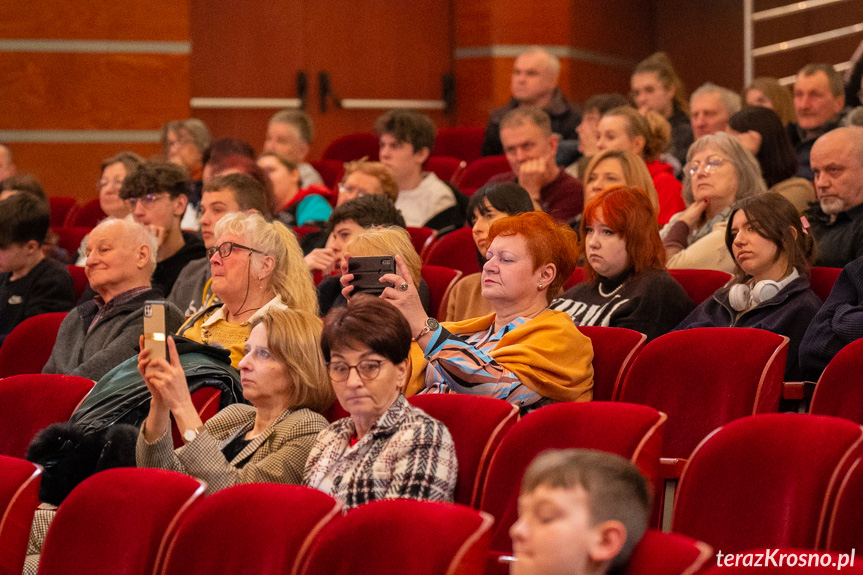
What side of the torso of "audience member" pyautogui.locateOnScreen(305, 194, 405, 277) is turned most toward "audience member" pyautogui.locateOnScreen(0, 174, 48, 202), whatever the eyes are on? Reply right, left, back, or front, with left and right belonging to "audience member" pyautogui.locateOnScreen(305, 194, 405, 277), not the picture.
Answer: right

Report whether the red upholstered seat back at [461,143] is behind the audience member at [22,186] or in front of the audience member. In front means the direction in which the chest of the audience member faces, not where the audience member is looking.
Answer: behind

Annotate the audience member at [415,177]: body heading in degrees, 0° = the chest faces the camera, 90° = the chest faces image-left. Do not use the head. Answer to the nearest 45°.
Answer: approximately 45°

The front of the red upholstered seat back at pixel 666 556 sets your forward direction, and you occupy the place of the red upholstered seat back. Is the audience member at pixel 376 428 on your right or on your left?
on your right

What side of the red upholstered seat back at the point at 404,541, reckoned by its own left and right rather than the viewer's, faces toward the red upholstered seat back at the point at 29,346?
right

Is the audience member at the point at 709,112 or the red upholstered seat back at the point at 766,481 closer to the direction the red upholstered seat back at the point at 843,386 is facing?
the red upholstered seat back

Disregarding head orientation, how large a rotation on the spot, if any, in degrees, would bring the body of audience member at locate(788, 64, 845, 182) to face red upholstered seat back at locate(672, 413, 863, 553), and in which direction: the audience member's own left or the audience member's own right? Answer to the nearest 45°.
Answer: approximately 45° to the audience member's own left

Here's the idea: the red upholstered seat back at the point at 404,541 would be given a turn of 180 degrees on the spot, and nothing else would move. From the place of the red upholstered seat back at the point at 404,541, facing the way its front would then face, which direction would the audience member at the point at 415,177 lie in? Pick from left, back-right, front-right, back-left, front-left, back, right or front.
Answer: front-left
